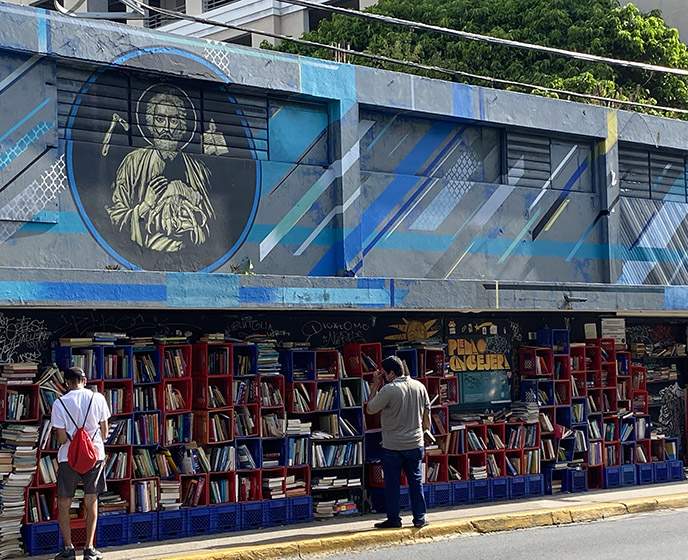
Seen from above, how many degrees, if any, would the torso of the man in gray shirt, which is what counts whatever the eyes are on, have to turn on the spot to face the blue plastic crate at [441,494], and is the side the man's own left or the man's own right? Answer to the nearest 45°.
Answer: approximately 45° to the man's own right

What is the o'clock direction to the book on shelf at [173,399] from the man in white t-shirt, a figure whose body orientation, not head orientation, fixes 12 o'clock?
The book on shelf is roughly at 1 o'clock from the man in white t-shirt.

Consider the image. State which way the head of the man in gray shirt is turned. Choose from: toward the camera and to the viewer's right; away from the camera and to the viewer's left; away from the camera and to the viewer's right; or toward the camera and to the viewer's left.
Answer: away from the camera and to the viewer's left

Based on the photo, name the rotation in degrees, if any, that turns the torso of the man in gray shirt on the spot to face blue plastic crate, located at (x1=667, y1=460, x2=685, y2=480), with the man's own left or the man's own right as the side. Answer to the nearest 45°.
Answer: approximately 90° to the man's own right

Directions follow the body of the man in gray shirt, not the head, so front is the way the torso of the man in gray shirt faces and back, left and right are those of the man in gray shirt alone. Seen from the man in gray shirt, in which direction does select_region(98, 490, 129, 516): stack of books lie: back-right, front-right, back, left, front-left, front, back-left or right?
front-left

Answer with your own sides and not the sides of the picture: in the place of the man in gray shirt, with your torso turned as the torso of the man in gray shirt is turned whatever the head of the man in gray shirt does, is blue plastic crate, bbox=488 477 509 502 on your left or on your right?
on your right

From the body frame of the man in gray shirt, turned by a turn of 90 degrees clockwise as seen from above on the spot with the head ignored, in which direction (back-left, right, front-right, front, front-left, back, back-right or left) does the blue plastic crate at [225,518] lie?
back-left

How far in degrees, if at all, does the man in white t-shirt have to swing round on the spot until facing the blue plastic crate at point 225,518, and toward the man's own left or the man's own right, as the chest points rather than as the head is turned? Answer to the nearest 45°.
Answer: approximately 45° to the man's own right

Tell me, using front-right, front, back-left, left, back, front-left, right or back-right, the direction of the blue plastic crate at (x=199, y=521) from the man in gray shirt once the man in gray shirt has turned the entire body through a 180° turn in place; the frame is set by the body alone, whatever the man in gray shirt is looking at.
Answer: back-right

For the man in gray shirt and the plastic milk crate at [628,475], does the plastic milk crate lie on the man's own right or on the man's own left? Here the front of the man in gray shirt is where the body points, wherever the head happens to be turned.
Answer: on the man's own right

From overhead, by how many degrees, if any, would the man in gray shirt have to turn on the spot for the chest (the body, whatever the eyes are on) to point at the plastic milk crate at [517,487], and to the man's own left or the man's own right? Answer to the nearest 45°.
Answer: approximately 90° to the man's own right

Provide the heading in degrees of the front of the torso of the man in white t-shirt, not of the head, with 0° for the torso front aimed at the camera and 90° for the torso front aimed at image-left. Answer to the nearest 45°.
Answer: approximately 180°

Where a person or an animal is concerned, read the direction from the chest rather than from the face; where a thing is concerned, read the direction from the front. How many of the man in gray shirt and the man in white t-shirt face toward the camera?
0

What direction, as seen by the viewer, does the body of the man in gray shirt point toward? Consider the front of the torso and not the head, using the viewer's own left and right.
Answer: facing away from the viewer and to the left of the viewer
